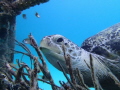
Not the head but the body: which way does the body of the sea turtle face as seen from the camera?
to the viewer's left
